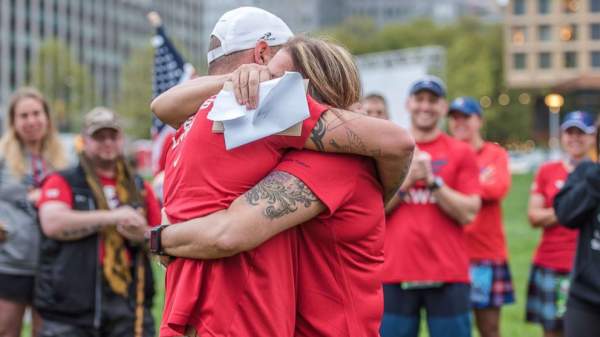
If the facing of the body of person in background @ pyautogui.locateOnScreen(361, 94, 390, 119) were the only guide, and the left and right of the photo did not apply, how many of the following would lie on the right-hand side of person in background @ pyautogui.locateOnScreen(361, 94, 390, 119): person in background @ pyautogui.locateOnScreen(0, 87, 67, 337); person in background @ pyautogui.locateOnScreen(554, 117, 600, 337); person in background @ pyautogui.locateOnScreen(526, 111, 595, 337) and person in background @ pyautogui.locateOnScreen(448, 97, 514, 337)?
1

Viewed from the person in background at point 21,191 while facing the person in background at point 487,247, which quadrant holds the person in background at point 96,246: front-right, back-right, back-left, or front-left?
front-right

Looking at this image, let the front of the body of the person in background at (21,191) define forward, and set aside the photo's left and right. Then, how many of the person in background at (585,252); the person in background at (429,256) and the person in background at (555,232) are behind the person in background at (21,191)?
0

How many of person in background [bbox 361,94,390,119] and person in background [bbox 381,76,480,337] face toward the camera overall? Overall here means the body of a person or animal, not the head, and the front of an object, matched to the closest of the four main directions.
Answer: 2

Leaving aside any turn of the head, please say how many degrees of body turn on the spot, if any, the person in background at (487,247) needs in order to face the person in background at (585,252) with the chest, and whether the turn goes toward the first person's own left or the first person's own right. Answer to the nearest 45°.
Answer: approximately 45° to the first person's own left

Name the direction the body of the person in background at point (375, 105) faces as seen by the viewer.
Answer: toward the camera

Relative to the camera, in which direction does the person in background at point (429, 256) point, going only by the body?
toward the camera

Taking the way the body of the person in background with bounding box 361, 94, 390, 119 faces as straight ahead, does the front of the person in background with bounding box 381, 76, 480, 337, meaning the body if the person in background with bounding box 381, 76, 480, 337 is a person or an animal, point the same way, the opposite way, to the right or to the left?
the same way

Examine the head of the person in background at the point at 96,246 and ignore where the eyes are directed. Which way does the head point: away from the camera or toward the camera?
toward the camera

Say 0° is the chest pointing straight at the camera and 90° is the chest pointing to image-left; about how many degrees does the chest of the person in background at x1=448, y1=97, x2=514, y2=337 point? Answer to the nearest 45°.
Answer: approximately 45°

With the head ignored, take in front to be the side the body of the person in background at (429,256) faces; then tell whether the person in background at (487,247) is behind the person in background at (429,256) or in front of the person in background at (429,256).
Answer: behind

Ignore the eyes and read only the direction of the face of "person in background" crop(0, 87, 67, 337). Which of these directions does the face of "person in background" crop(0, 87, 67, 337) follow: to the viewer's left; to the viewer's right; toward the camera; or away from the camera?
toward the camera

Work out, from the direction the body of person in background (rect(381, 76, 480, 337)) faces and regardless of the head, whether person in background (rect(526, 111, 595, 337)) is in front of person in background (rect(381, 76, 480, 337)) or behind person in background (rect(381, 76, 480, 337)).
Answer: behind

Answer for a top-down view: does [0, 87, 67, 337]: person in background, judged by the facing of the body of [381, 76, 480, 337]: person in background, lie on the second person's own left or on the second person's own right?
on the second person's own right

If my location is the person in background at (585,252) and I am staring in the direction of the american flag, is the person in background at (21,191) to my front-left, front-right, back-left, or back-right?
front-left
